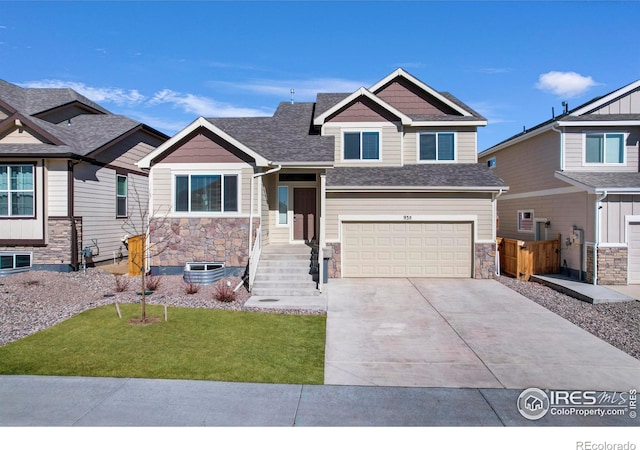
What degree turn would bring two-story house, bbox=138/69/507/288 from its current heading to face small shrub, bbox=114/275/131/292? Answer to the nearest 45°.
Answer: approximately 45° to its right

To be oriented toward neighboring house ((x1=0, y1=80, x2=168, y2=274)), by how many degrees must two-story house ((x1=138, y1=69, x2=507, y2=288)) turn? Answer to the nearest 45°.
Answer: approximately 90° to its right

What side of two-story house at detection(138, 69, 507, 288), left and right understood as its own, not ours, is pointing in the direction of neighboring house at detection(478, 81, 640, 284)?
left

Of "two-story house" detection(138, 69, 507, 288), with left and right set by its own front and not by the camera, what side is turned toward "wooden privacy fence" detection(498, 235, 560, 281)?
left

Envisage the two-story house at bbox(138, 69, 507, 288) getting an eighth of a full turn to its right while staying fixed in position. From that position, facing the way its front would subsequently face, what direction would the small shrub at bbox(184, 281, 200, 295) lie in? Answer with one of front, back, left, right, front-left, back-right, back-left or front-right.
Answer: front

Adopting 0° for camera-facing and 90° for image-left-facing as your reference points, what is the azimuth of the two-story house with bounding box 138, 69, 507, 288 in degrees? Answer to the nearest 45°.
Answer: approximately 0°

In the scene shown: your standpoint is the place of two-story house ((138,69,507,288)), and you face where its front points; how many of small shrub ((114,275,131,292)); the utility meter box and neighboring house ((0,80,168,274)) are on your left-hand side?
1

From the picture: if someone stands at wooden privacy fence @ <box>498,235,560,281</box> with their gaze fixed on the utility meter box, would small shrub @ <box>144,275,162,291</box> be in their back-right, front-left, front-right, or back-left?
back-right

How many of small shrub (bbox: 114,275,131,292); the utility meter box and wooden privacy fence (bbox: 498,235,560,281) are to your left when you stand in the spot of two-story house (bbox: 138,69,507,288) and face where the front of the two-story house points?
2

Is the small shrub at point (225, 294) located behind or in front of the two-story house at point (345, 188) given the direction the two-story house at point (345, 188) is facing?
in front

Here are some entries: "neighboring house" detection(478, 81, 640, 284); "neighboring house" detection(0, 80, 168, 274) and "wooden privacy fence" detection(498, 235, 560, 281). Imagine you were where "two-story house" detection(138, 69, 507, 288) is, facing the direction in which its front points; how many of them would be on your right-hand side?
1
